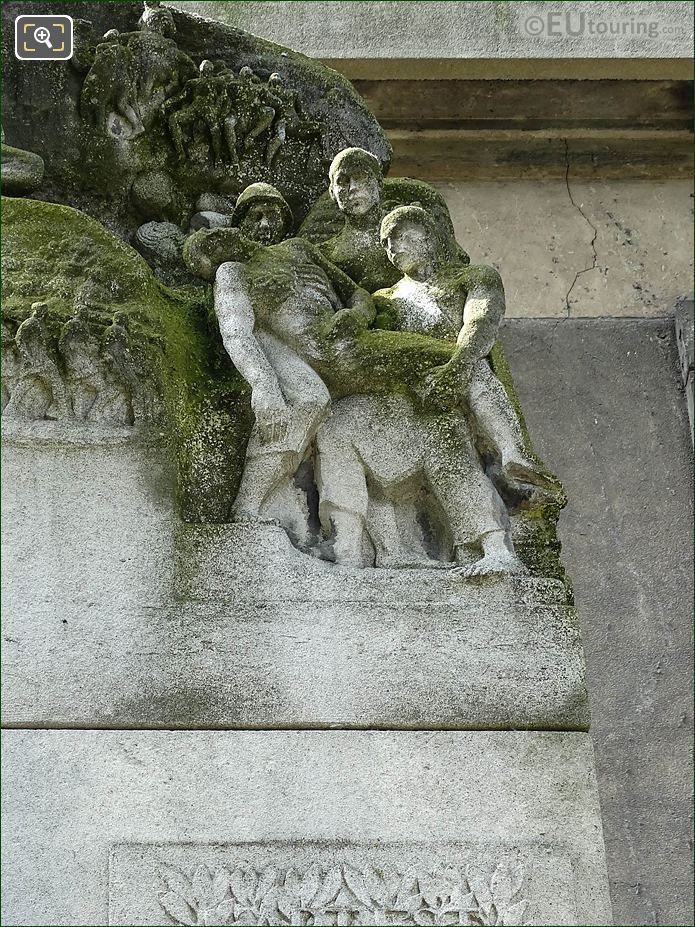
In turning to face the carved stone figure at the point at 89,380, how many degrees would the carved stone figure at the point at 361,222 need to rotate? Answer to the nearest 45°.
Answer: approximately 45° to its right

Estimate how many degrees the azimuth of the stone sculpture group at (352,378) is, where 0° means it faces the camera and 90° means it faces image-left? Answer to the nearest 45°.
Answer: approximately 0°
